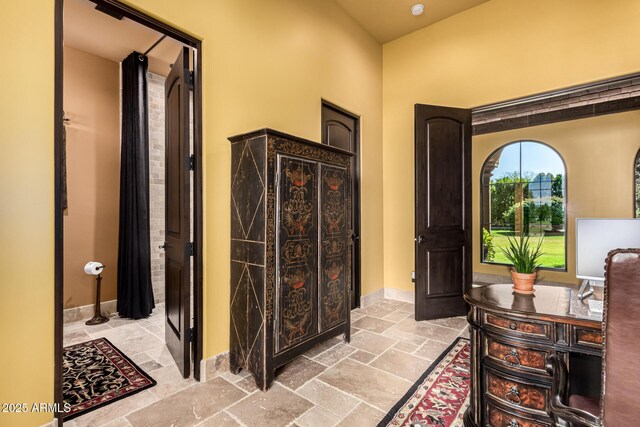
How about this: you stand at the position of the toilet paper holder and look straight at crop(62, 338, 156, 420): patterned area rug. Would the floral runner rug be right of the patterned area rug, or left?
left

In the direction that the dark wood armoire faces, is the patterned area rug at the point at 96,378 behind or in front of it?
behind

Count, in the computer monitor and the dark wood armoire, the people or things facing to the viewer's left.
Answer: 0

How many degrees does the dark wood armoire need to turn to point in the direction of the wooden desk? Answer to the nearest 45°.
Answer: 0° — it already faces it

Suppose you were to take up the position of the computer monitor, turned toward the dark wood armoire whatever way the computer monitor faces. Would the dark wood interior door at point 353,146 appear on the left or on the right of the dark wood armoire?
right

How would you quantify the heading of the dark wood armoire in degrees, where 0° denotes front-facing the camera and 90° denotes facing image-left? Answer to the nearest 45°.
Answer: approximately 315°

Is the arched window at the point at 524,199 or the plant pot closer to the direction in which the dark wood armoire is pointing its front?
the plant pot

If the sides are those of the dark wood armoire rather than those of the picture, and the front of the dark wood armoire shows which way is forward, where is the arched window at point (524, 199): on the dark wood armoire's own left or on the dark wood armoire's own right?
on the dark wood armoire's own left

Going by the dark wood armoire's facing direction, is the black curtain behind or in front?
behind

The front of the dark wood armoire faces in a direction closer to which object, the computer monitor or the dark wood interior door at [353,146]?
the computer monitor

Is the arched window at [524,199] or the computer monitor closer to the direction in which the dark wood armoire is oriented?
the computer monitor

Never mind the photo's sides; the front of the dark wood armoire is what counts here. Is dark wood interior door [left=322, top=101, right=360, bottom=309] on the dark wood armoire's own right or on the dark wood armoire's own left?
on the dark wood armoire's own left
